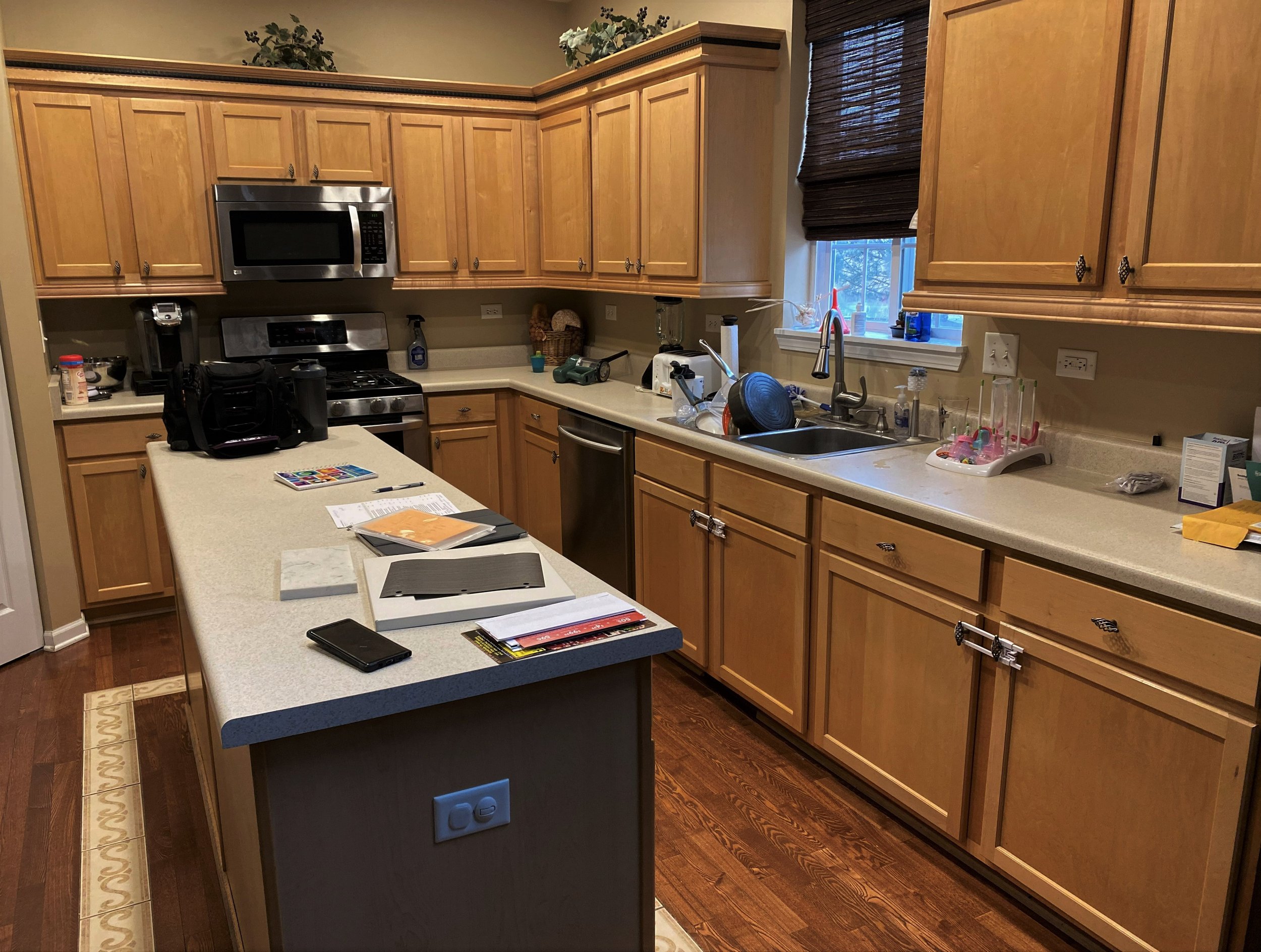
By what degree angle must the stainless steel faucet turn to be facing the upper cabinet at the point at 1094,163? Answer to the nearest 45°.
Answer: approximately 90° to its left

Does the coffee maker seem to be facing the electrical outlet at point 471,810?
yes

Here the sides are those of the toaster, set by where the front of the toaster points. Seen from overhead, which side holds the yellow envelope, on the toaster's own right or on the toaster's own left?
on the toaster's own left

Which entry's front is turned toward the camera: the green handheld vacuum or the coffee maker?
the coffee maker

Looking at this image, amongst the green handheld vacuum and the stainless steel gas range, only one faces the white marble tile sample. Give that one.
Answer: the stainless steel gas range

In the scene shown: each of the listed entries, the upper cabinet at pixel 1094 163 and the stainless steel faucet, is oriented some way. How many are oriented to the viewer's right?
0

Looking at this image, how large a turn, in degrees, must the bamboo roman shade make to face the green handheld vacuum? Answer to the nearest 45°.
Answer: approximately 90° to its right

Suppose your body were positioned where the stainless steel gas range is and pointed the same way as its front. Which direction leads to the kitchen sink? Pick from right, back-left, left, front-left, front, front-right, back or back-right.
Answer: front-left

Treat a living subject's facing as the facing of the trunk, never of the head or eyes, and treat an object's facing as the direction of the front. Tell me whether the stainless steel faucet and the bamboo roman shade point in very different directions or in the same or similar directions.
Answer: same or similar directions

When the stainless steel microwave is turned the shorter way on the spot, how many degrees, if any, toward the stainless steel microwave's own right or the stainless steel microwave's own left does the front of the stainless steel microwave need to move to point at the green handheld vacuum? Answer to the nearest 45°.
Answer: approximately 90° to the stainless steel microwave's own left

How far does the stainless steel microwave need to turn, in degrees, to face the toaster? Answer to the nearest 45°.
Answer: approximately 45° to its left

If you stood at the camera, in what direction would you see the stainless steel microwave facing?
facing the viewer

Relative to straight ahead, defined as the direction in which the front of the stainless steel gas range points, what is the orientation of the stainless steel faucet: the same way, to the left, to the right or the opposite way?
to the right

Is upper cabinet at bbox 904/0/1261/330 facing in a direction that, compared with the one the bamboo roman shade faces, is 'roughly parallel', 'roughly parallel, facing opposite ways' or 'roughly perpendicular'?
roughly parallel
